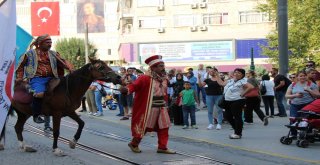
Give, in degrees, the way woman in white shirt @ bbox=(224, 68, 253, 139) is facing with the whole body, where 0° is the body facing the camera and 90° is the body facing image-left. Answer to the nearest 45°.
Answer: approximately 45°

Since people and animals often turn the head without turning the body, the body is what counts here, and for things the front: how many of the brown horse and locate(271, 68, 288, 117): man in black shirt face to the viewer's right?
1

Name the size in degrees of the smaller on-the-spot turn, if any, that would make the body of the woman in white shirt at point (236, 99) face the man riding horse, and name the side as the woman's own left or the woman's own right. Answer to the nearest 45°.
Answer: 0° — they already face them

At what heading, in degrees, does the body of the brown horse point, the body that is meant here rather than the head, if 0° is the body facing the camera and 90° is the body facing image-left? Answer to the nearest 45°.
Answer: approximately 270°

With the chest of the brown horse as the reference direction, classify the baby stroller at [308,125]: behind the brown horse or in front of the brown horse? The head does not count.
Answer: in front

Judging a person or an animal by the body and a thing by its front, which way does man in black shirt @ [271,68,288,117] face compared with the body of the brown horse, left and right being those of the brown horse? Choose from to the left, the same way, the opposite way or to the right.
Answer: the opposite way

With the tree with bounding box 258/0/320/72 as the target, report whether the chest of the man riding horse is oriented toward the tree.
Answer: no

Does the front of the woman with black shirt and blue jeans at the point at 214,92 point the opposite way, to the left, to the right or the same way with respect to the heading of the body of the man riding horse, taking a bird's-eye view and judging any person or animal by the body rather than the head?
to the right

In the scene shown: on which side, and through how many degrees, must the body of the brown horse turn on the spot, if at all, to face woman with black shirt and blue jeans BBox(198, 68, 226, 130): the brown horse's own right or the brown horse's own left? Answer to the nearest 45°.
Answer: approximately 45° to the brown horse's own left

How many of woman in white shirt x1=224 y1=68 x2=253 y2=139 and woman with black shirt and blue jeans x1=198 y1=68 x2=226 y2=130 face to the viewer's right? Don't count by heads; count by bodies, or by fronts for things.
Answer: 0

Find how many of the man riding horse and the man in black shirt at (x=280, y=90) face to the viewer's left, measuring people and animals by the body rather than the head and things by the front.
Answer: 1

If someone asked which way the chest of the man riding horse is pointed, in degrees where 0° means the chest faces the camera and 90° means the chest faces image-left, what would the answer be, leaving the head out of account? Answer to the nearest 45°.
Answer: approximately 315°

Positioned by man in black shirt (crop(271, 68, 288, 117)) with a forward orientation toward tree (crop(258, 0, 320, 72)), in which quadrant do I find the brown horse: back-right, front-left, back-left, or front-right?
back-left

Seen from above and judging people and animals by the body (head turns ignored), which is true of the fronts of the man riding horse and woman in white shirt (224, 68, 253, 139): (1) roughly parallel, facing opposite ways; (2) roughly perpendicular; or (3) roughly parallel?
roughly perpendicular

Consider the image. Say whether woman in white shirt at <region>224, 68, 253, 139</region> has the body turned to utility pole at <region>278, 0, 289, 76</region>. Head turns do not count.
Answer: no

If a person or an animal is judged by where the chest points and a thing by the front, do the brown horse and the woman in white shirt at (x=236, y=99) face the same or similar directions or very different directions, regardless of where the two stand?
very different directions

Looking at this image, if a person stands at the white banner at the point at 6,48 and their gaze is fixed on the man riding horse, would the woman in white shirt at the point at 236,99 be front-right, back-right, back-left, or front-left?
front-right

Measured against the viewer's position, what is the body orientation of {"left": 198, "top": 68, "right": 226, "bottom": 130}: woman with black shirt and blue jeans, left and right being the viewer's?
facing the viewer and to the left of the viewer
